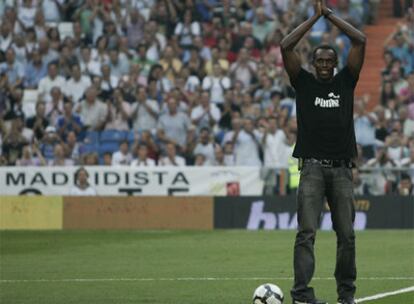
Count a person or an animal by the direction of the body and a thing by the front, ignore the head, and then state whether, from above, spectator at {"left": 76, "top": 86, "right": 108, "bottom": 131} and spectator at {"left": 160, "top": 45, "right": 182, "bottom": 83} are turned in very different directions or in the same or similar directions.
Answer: same or similar directions

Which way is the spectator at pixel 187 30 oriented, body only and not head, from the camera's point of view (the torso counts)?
toward the camera

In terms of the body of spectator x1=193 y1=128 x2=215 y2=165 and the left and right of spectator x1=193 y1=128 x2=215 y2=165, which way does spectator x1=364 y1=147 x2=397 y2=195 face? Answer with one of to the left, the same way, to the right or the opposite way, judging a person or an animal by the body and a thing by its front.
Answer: the same way

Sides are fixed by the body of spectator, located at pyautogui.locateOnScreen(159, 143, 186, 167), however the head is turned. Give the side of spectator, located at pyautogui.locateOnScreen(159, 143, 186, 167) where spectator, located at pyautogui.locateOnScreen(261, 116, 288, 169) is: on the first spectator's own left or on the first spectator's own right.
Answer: on the first spectator's own left

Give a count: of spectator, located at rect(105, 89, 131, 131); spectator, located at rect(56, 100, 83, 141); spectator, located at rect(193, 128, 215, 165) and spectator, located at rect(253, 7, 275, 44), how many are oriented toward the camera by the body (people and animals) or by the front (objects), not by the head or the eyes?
4

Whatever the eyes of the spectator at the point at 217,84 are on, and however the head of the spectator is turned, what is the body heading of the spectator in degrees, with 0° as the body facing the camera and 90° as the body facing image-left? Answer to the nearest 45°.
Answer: approximately 0°

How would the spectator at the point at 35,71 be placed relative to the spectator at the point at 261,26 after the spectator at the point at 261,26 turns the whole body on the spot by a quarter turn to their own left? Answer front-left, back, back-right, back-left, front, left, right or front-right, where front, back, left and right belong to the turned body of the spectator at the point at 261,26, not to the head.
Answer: back

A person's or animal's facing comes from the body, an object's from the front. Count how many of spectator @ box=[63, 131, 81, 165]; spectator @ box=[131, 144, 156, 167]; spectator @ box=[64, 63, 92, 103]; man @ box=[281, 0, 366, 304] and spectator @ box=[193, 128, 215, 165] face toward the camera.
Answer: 5

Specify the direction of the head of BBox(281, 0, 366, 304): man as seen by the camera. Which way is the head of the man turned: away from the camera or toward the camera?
toward the camera

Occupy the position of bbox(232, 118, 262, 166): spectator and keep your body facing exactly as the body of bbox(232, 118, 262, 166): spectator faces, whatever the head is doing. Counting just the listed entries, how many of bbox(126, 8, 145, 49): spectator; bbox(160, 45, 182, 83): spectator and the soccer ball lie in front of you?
1

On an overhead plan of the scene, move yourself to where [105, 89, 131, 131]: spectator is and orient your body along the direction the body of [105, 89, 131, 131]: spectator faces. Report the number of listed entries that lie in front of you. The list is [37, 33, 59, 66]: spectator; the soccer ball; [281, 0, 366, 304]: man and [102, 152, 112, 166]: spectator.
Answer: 3

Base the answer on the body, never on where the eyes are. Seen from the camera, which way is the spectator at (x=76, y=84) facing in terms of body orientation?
toward the camera

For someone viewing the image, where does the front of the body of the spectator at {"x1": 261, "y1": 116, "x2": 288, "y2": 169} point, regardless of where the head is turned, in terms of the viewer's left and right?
facing the viewer

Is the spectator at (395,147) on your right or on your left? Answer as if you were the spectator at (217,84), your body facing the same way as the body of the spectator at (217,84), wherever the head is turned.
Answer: on your left

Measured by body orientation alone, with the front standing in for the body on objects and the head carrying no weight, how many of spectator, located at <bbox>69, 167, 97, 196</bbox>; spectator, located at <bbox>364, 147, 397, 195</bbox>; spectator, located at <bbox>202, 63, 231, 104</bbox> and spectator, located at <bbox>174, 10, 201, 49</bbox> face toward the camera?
4
